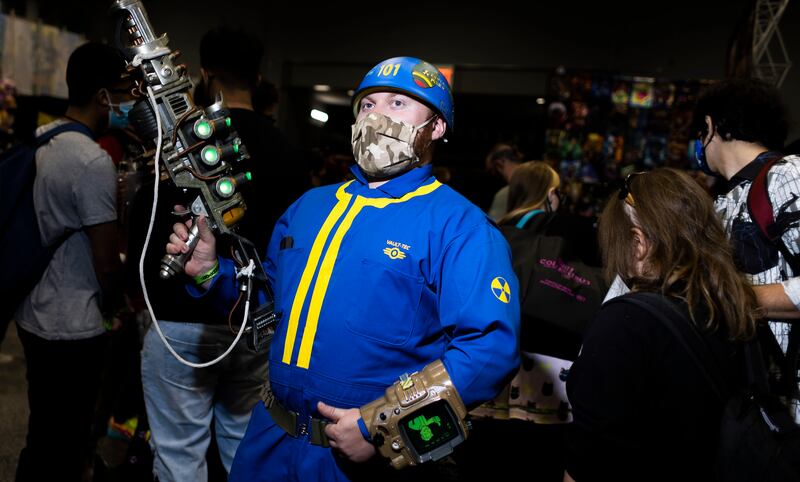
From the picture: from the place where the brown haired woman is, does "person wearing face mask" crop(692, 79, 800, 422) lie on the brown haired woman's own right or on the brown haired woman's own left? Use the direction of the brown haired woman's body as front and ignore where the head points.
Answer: on the brown haired woman's own right

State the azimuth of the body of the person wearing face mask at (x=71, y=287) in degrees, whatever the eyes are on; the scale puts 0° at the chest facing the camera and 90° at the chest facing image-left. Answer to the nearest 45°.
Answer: approximately 225°

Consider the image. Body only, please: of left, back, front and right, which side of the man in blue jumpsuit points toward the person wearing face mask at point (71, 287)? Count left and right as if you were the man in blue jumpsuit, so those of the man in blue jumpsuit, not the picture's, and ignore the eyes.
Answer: right

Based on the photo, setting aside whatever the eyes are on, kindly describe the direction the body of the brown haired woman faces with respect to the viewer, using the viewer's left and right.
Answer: facing away from the viewer and to the left of the viewer

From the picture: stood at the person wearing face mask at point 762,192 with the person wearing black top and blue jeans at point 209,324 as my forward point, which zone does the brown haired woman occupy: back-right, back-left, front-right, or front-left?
front-left

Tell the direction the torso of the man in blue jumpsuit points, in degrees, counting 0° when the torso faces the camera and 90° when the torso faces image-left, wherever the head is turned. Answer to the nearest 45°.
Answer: approximately 45°

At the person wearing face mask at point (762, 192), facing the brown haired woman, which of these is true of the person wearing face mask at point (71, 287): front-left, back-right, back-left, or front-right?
front-right

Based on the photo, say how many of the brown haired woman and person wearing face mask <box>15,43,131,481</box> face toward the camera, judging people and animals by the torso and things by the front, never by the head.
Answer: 0

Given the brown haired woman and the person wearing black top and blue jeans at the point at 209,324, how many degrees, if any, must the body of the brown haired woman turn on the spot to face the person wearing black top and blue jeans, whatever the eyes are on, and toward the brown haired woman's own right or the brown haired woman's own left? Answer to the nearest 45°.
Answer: approximately 45° to the brown haired woman's own left
